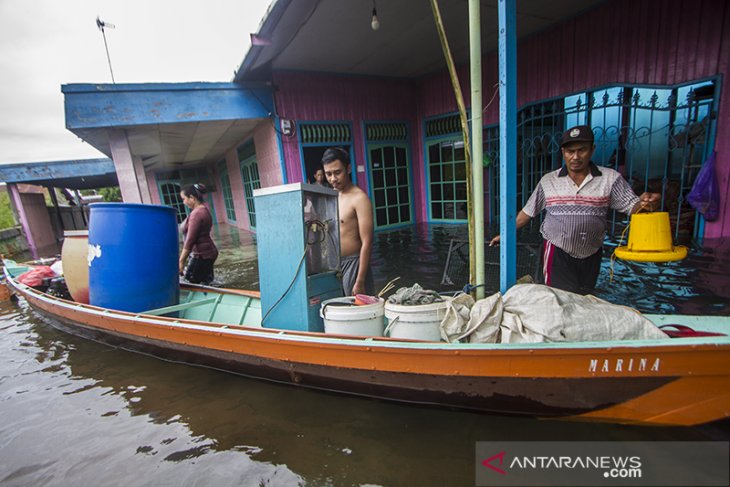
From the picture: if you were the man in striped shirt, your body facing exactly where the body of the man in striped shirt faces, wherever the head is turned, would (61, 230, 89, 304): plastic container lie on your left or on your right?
on your right

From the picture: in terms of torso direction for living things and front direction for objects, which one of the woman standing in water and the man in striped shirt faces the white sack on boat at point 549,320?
the man in striped shirt

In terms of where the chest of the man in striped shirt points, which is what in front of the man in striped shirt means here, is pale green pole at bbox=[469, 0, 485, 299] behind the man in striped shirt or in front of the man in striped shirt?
in front

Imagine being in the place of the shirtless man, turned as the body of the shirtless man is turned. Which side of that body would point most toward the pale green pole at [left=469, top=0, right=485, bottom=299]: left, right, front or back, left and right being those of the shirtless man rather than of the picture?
left

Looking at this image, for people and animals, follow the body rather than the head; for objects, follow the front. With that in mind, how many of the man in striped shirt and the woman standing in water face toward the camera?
1
